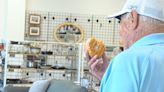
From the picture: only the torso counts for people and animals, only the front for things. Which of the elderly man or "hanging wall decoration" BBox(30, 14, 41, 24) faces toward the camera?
the hanging wall decoration

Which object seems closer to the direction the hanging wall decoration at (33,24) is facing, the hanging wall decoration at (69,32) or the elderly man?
the elderly man

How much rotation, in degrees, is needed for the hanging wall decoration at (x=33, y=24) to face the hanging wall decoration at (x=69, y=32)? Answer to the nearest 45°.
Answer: approximately 90° to its left

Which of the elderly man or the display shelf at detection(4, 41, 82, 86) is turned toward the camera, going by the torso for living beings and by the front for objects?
the display shelf

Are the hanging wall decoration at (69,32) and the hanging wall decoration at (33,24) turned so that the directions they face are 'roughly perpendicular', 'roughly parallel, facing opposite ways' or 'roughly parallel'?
roughly parallel

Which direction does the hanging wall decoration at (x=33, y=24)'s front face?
toward the camera

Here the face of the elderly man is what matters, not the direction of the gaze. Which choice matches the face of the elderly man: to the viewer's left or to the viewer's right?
to the viewer's left

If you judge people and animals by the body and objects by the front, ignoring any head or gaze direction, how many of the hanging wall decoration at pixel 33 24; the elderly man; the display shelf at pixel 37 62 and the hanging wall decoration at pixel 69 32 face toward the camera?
3

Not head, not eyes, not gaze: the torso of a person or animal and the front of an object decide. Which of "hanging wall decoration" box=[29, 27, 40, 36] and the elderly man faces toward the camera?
the hanging wall decoration

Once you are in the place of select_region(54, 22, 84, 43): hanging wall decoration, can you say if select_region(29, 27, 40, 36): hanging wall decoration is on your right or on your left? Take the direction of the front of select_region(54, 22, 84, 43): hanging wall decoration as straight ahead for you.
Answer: on your right

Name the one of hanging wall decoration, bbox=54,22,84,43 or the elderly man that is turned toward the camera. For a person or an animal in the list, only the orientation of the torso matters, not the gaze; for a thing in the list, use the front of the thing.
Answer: the hanging wall decoration

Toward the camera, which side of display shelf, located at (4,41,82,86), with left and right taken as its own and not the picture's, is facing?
front

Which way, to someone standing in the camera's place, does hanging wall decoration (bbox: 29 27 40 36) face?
facing the viewer

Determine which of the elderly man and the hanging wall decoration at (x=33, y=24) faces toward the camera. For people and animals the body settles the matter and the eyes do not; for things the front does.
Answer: the hanging wall decoration
